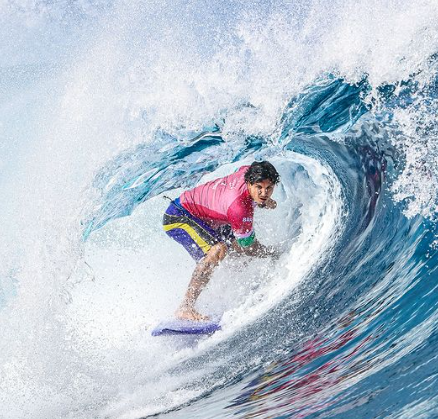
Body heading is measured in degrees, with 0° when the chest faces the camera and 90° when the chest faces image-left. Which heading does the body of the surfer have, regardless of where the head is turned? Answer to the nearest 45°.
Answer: approximately 270°
